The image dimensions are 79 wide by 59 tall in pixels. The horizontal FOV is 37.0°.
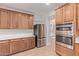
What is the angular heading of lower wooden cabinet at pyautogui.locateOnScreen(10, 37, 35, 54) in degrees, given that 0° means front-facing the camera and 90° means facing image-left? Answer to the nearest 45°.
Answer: approximately 315°

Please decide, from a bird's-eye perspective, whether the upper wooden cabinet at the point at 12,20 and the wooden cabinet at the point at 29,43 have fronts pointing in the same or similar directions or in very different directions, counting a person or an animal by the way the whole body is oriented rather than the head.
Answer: same or similar directions

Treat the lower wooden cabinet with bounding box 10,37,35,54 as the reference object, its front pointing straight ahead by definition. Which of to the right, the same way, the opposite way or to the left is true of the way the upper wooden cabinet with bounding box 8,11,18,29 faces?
the same way

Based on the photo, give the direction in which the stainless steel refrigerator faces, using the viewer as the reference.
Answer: facing the viewer and to the right of the viewer

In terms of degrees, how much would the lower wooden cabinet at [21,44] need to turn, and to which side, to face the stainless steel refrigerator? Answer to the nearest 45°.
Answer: approximately 90° to its left

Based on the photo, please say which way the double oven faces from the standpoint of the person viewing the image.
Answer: facing the viewer and to the left of the viewer

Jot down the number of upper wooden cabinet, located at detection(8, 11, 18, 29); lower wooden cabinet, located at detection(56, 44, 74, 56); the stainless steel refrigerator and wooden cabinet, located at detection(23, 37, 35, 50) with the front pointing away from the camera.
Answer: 0

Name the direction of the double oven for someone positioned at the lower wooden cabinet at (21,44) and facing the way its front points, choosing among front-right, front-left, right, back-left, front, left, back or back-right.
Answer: front

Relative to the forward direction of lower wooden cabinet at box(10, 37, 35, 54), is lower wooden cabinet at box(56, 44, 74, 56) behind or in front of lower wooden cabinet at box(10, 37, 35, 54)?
in front

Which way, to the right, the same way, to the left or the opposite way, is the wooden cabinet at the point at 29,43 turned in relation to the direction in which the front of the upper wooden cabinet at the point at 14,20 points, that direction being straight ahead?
the same way

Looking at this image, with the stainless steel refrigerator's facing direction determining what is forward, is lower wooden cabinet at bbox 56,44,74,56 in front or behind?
in front

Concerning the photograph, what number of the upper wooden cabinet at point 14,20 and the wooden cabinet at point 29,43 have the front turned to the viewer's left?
0

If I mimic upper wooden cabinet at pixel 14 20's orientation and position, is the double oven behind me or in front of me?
in front

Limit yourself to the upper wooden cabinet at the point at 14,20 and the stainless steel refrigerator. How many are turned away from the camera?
0

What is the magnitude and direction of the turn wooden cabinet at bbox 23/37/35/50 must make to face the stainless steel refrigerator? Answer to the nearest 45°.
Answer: approximately 90° to its left
